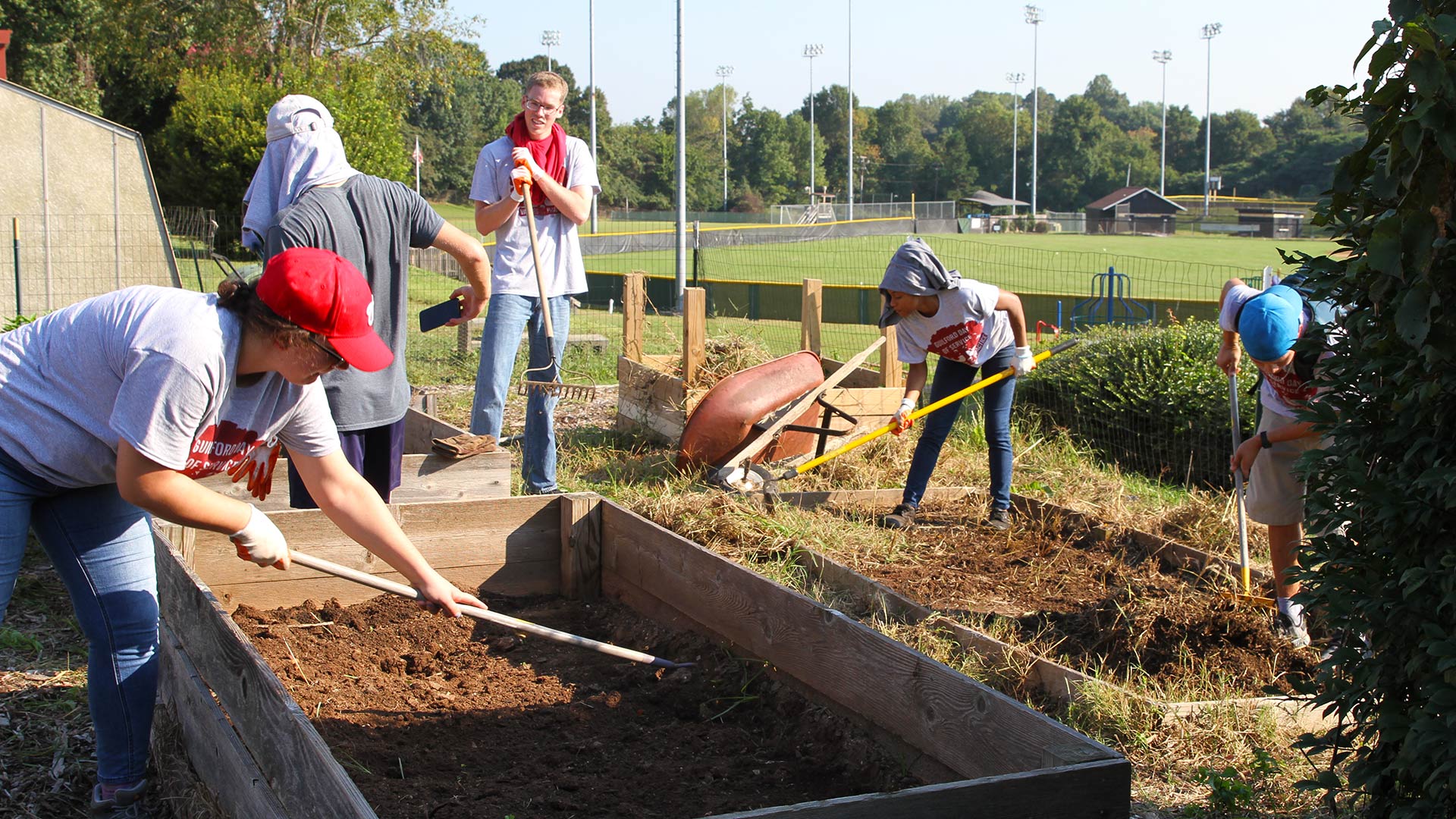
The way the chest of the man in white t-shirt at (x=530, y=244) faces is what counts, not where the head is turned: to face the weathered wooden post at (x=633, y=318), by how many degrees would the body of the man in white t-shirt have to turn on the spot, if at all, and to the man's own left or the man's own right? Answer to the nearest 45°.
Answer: approximately 180°

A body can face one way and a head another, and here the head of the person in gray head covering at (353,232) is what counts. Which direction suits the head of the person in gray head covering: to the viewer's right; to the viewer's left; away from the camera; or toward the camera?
away from the camera

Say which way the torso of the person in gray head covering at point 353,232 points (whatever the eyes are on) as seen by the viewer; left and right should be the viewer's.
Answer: facing away from the viewer and to the left of the viewer

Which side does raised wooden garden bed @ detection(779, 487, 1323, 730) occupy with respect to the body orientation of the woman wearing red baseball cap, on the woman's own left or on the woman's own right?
on the woman's own left

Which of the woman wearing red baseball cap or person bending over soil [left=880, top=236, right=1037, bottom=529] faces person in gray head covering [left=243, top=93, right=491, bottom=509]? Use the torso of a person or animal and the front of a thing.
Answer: the person bending over soil

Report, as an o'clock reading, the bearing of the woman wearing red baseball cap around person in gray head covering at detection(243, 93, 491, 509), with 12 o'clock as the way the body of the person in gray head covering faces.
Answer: The woman wearing red baseball cap is roughly at 8 o'clock from the person in gray head covering.

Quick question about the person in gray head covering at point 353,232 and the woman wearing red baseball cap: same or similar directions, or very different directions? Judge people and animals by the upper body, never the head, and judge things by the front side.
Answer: very different directions

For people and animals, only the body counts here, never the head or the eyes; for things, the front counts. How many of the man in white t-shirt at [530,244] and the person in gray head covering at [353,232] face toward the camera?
1
